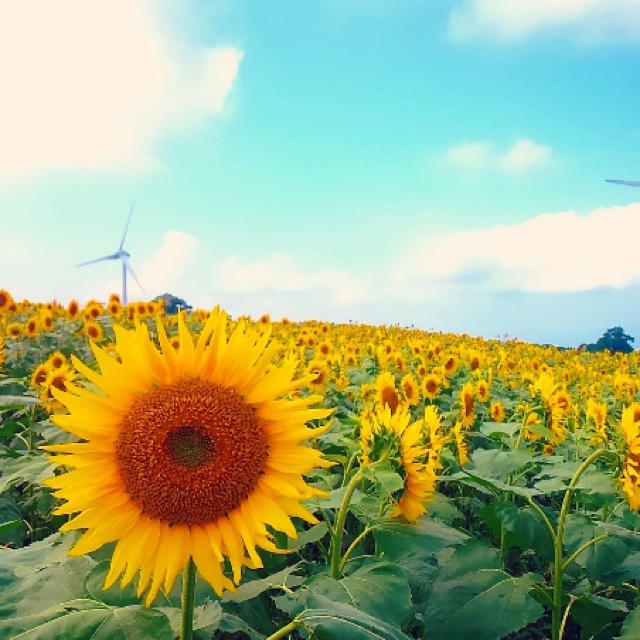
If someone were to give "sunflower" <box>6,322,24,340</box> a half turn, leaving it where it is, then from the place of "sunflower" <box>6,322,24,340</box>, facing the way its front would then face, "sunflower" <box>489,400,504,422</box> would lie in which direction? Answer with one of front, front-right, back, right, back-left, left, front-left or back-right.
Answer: back-right

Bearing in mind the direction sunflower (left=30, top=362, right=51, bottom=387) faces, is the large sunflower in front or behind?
in front

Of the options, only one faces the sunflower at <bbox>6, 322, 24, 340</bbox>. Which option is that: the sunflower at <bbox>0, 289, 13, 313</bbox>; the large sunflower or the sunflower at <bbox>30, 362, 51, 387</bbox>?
the sunflower at <bbox>0, 289, 13, 313</bbox>

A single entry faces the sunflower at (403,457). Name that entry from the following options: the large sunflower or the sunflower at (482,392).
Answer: the sunflower at (482,392)

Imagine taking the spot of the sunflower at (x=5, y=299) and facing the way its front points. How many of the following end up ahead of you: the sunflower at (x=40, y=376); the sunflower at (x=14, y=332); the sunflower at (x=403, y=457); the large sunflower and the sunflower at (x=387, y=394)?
5

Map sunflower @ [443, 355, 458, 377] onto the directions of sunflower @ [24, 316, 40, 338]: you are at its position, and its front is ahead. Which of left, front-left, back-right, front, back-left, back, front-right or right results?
front-left

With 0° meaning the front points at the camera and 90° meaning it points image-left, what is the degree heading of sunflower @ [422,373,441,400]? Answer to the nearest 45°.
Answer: approximately 0°

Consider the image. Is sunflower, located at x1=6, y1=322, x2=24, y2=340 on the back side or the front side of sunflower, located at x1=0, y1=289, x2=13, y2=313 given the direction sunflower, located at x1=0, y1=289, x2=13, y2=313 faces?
on the front side
